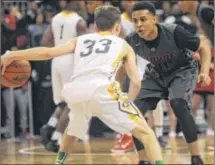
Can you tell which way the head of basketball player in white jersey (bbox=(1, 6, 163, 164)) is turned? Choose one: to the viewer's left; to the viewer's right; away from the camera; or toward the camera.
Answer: away from the camera

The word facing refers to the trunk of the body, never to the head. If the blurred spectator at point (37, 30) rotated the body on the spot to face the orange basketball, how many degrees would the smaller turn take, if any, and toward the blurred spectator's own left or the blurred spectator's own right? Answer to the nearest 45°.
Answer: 0° — they already face it

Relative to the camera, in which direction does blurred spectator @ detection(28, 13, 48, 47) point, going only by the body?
toward the camera

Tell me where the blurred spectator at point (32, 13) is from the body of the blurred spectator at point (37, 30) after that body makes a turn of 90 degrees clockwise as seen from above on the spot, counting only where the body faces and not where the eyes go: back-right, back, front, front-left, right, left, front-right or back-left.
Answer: right

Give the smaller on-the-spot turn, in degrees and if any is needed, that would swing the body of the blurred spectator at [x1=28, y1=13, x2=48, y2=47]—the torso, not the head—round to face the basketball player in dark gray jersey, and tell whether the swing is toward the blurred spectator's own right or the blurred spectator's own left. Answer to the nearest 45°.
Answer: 0° — they already face them

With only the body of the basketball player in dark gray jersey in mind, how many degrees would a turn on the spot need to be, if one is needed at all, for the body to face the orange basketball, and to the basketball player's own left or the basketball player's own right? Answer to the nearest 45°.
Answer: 0° — they already face it

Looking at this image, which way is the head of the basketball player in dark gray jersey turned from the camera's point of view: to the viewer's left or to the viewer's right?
to the viewer's left

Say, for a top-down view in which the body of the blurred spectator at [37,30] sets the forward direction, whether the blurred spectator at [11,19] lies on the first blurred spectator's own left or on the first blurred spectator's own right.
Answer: on the first blurred spectator's own right

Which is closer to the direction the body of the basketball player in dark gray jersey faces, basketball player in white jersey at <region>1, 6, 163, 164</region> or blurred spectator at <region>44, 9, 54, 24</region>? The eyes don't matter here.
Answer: the basketball player in white jersey

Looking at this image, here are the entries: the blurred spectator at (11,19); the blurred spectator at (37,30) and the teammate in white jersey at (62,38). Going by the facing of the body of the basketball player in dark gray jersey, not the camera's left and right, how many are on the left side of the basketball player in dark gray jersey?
0

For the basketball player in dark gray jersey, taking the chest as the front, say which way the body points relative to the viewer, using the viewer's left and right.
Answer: facing the viewer and to the left of the viewer

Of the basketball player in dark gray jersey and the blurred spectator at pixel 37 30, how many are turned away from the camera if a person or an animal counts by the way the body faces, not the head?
0
